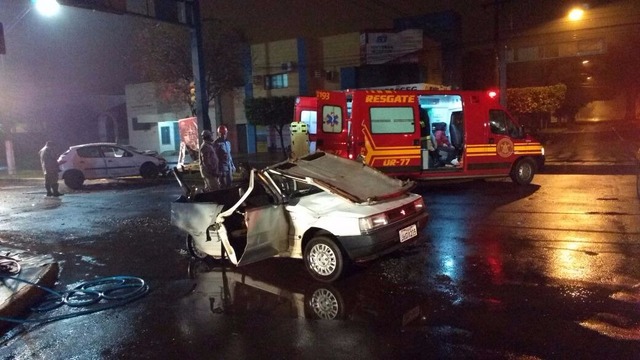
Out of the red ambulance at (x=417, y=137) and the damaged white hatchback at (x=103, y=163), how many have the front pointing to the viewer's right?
2

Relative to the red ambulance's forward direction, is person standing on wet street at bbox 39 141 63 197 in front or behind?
behind

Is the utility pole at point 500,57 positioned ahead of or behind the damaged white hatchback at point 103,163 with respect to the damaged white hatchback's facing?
ahead

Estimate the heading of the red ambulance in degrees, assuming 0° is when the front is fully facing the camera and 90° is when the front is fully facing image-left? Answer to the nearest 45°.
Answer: approximately 270°

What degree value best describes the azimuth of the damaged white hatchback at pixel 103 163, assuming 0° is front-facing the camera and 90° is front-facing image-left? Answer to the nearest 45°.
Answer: approximately 270°

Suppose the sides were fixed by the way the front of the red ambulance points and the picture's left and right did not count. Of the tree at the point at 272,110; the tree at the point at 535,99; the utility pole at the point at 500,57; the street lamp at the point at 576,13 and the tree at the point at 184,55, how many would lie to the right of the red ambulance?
0

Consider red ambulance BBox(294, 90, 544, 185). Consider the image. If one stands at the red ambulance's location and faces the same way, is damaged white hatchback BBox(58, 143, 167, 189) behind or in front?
behind

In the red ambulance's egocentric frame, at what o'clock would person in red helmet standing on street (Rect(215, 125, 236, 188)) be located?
The person in red helmet standing on street is roughly at 5 o'clock from the red ambulance.

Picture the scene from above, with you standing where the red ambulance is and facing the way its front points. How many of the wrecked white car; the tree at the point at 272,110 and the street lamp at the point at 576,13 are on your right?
1

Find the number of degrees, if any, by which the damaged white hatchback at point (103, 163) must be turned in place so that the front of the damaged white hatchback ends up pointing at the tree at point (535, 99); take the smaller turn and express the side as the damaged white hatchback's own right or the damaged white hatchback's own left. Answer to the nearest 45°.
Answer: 0° — it already faces it

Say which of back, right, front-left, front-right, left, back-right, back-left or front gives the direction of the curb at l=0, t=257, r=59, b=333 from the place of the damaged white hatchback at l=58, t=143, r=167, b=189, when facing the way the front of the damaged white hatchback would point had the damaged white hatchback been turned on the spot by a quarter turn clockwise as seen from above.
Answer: front

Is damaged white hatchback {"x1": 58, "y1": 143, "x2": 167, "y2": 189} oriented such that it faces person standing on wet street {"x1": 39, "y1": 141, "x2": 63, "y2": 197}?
no

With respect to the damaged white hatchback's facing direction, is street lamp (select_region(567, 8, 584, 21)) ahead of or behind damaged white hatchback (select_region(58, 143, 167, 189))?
ahead

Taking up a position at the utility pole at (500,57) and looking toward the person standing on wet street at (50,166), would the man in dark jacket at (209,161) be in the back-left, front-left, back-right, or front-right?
front-left
